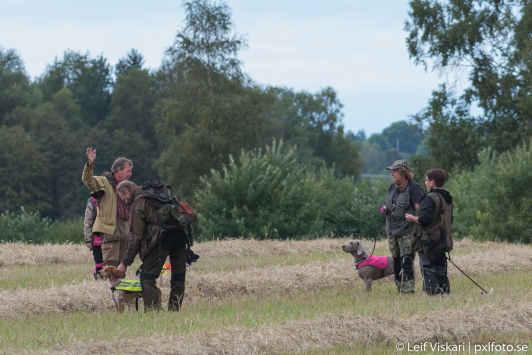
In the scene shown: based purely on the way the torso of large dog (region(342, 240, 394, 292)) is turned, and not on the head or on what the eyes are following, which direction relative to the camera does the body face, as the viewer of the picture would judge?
to the viewer's left

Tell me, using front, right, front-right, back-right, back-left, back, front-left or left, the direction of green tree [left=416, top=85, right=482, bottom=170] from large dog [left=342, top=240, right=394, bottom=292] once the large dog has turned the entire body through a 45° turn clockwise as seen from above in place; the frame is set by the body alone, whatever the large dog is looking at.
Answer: front-right

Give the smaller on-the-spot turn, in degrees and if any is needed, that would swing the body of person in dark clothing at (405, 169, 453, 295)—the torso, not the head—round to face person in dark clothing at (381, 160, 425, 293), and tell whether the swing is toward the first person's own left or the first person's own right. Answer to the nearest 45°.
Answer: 0° — they already face them

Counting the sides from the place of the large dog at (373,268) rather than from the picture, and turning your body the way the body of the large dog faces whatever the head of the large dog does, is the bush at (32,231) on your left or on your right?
on your right

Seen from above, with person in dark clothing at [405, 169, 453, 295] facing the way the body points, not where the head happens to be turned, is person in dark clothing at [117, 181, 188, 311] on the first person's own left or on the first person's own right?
on the first person's own left

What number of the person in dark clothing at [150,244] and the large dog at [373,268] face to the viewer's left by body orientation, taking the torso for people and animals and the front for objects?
2

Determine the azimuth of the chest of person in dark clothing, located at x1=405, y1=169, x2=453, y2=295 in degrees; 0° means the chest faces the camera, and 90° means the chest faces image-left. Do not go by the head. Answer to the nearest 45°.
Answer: approximately 135°

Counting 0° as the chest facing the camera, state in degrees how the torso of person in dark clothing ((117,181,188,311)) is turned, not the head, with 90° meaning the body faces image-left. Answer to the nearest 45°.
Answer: approximately 90°

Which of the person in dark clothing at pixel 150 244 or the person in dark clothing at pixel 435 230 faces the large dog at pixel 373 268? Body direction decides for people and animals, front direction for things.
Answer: the person in dark clothing at pixel 435 230

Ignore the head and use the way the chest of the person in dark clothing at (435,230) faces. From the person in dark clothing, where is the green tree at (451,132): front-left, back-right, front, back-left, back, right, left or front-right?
front-right
